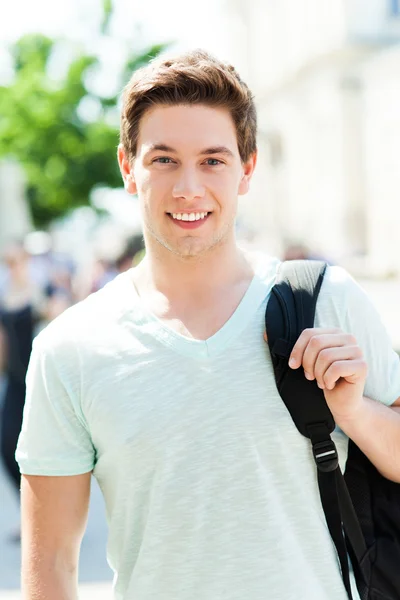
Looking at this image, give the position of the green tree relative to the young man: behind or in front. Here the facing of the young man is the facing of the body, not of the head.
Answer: behind

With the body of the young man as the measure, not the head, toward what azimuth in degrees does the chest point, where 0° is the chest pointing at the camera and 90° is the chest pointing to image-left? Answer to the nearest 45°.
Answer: approximately 0°

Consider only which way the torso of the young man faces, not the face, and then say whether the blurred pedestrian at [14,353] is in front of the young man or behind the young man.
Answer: behind

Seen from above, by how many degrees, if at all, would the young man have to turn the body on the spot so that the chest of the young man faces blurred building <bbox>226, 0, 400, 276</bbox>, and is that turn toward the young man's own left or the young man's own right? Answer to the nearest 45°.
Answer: approximately 180°
